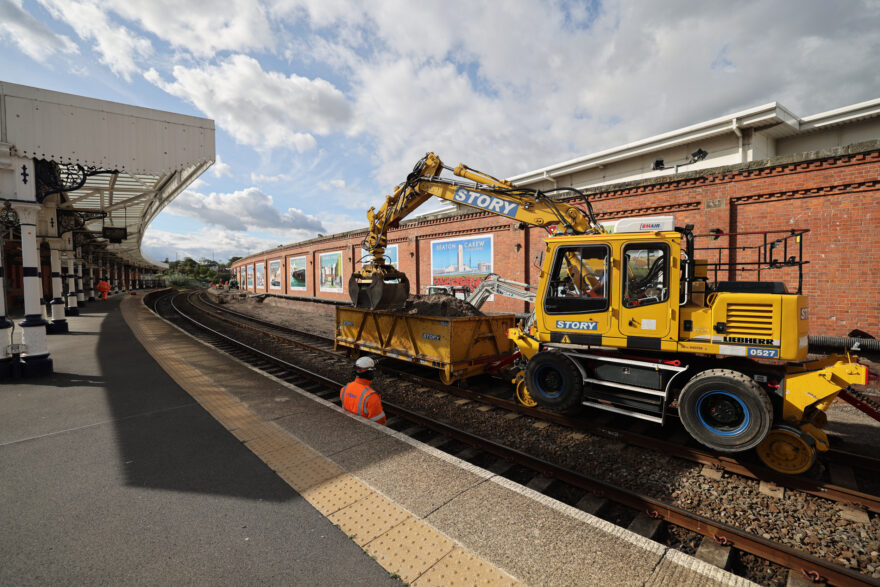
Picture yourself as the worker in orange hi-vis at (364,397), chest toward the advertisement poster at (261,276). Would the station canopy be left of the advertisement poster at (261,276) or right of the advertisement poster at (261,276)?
left

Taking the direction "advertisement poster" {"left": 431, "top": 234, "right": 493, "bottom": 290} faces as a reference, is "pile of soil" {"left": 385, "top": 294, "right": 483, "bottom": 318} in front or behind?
in front

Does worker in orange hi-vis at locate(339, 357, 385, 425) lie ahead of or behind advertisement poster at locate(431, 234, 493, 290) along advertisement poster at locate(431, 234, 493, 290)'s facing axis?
ahead

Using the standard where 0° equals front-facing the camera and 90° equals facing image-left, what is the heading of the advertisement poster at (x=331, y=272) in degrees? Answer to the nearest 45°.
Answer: approximately 45°

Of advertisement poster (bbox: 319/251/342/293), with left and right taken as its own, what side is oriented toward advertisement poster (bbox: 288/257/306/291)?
right
